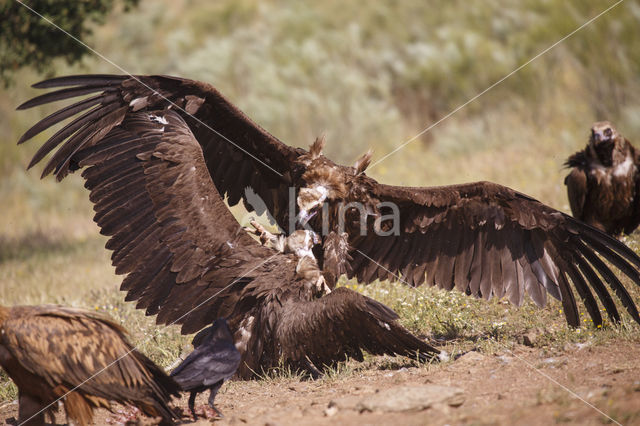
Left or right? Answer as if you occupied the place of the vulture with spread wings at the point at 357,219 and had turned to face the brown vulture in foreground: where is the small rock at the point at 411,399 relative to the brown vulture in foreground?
left

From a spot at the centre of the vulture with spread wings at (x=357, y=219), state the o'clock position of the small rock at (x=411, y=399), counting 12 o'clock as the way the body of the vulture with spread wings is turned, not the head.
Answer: The small rock is roughly at 12 o'clock from the vulture with spread wings.

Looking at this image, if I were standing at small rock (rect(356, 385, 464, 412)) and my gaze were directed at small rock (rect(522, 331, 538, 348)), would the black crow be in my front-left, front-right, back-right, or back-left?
back-left

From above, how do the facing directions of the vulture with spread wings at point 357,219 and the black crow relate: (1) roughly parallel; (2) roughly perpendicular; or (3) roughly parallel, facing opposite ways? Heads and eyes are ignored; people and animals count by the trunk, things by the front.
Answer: roughly perpendicular

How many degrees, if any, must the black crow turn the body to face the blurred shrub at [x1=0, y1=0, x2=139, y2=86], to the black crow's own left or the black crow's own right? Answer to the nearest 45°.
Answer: approximately 90° to the black crow's own left

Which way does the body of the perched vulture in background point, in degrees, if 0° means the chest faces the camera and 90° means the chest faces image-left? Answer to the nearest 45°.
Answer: approximately 0°

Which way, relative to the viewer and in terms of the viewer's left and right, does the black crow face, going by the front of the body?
facing to the right of the viewer

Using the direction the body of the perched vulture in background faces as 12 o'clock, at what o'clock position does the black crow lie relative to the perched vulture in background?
The black crow is roughly at 1 o'clock from the perched vulture in background.

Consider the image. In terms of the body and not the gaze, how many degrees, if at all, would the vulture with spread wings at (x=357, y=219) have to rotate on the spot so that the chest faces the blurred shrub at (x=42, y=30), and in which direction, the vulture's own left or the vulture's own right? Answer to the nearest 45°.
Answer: approximately 135° to the vulture's own right

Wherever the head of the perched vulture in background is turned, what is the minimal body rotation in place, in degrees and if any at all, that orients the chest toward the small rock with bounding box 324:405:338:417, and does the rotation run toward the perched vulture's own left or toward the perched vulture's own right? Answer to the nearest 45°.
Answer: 0° — it already faces it
